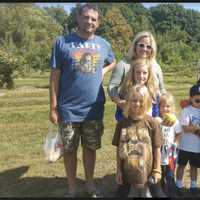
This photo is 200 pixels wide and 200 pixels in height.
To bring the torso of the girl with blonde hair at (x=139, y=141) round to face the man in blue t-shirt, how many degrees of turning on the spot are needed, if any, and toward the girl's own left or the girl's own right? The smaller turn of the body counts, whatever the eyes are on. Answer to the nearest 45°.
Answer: approximately 135° to the girl's own right

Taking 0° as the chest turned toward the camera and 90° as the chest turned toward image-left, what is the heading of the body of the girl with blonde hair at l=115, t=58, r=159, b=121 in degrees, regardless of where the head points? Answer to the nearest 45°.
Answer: approximately 0°

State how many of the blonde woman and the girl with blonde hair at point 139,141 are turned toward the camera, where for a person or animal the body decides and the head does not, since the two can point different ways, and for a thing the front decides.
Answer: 2

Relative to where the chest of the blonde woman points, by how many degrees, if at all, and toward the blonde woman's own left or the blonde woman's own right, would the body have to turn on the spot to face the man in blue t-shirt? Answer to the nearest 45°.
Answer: approximately 90° to the blonde woman's own right
